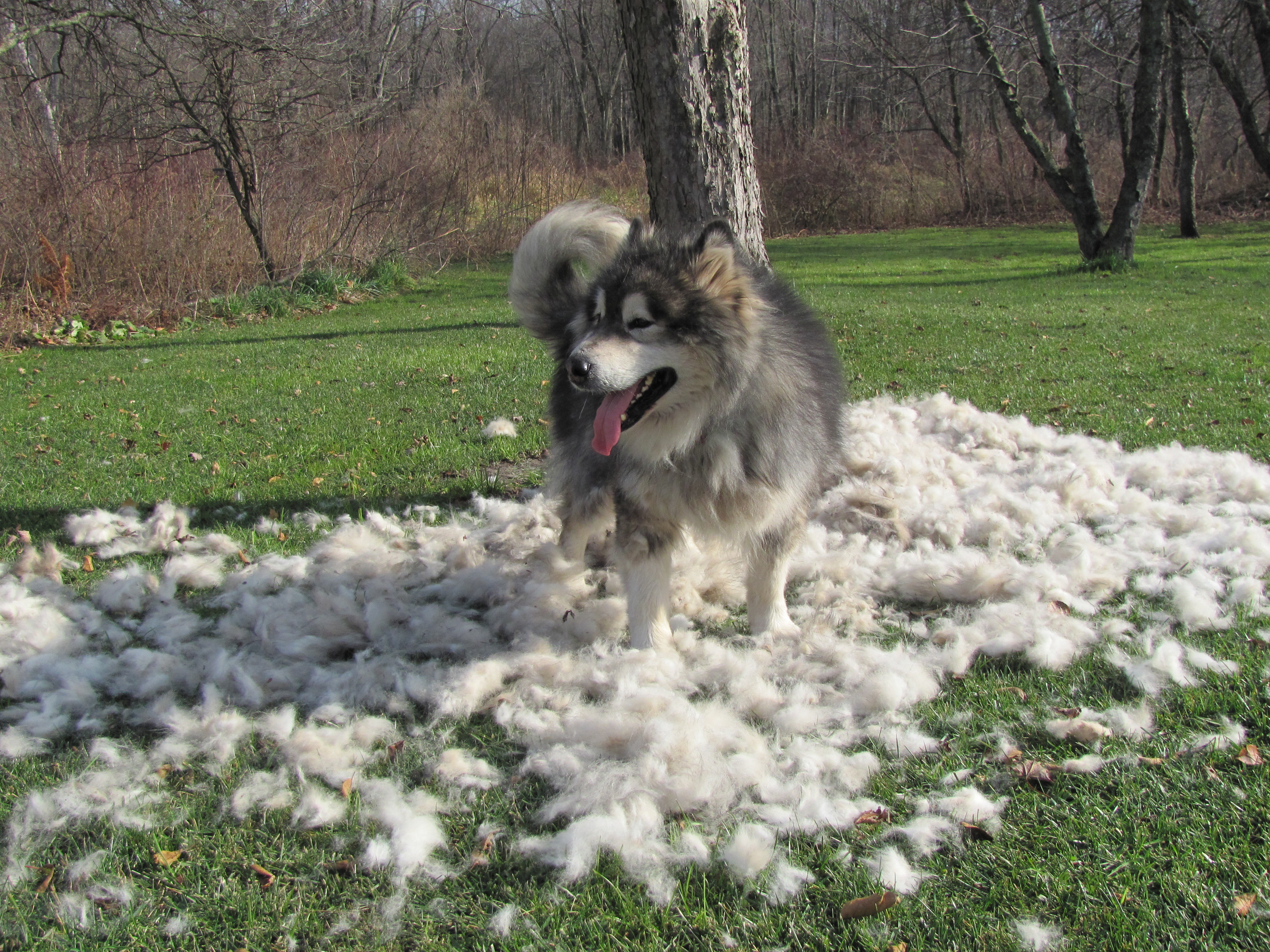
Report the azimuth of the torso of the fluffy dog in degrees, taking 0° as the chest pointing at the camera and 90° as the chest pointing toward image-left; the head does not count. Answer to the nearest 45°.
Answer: approximately 0°

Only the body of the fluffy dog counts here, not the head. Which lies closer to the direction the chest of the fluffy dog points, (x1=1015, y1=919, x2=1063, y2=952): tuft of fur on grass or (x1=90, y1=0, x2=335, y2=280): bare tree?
the tuft of fur on grass

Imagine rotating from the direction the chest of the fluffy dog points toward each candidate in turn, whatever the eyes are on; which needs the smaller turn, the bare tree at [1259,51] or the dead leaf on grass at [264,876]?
the dead leaf on grass

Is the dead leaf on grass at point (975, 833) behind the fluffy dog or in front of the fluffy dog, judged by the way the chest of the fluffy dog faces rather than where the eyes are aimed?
in front

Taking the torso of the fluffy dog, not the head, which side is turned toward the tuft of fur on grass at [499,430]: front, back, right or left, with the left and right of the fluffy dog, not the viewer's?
back

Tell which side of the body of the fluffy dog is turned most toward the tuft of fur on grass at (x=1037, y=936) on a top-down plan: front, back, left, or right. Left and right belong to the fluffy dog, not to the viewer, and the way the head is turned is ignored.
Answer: front

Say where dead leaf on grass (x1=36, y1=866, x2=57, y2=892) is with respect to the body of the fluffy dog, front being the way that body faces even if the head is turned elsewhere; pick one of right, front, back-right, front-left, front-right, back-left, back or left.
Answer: front-right

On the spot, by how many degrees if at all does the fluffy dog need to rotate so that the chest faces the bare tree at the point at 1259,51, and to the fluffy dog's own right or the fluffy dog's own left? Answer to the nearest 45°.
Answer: approximately 135° to the fluffy dog's own left

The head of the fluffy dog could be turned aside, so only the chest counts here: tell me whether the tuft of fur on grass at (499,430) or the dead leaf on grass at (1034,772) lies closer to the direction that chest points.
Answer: the dead leaf on grass

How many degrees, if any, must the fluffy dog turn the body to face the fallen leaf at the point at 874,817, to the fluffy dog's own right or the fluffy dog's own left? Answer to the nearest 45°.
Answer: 0° — it already faces it
